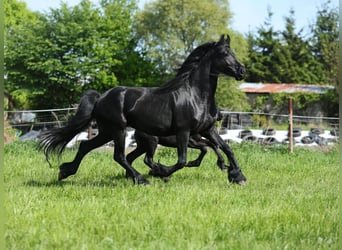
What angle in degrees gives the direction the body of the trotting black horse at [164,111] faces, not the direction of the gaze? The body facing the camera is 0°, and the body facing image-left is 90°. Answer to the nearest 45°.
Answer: approximately 270°
